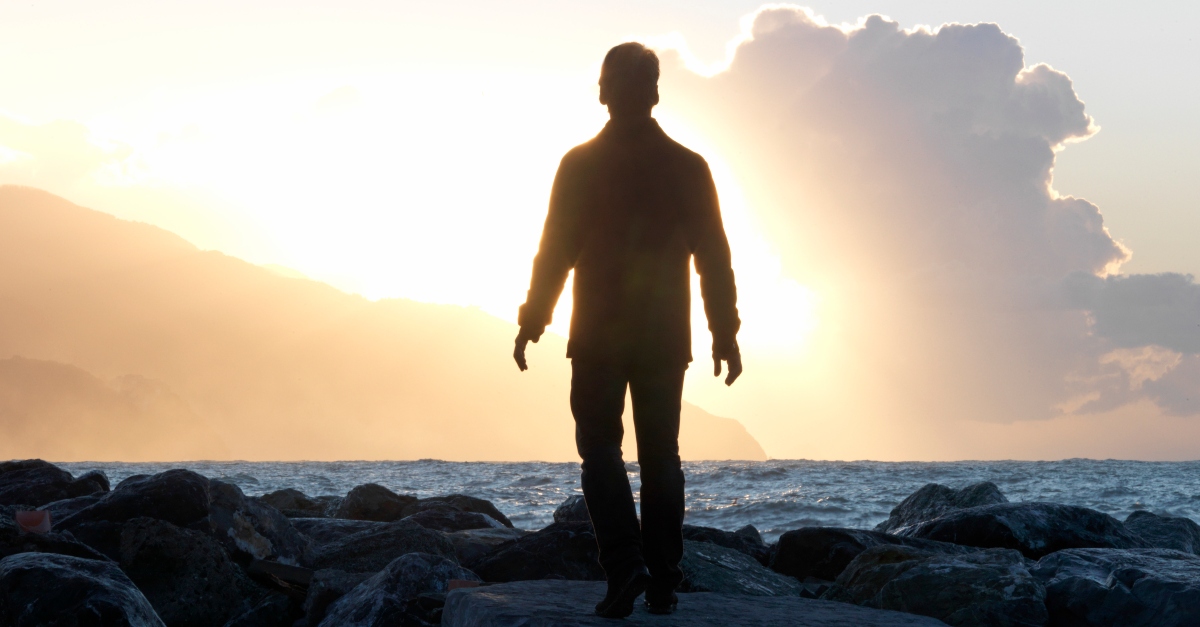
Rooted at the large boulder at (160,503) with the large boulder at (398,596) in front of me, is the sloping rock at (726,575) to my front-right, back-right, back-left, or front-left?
front-left

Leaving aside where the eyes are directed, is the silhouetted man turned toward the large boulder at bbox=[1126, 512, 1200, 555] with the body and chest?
no

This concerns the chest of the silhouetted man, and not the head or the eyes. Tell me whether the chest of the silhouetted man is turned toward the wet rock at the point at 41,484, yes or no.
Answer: no

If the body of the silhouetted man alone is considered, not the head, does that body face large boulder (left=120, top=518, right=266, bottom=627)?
no

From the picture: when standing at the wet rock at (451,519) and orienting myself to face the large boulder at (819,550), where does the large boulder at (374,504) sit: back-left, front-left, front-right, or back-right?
back-left

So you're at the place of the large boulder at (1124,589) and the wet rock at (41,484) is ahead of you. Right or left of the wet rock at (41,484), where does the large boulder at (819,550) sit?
right
